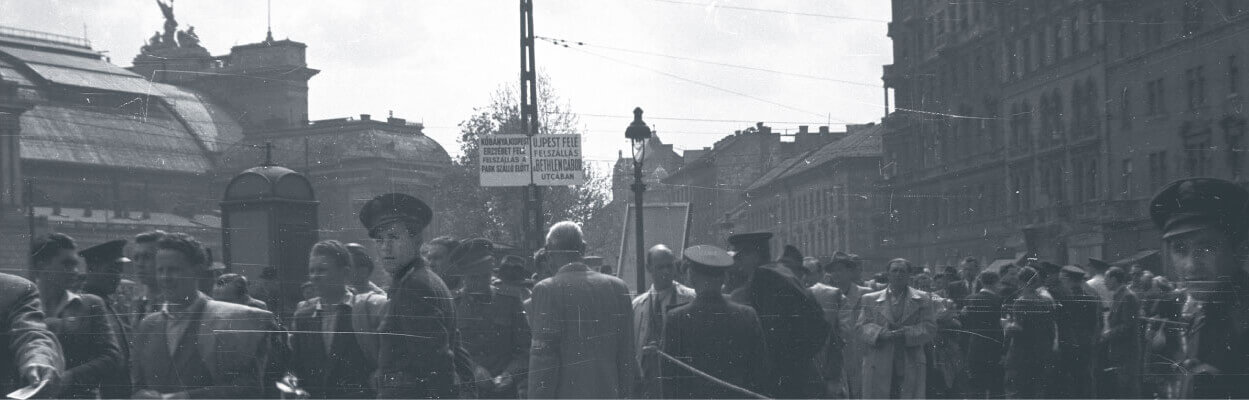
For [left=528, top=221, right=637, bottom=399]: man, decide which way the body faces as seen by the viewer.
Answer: away from the camera

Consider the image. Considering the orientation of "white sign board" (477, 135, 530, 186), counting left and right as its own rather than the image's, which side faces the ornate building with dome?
right

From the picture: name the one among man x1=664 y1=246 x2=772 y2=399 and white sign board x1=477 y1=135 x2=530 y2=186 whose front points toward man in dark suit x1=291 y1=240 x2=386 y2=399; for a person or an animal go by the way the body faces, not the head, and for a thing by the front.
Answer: the white sign board

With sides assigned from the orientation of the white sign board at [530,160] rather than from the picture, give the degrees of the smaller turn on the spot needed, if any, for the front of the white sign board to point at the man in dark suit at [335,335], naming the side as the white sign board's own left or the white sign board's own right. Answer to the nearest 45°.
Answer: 0° — it already faces them

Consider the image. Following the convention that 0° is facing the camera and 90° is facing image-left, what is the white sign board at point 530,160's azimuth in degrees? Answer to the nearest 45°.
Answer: approximately 0°
